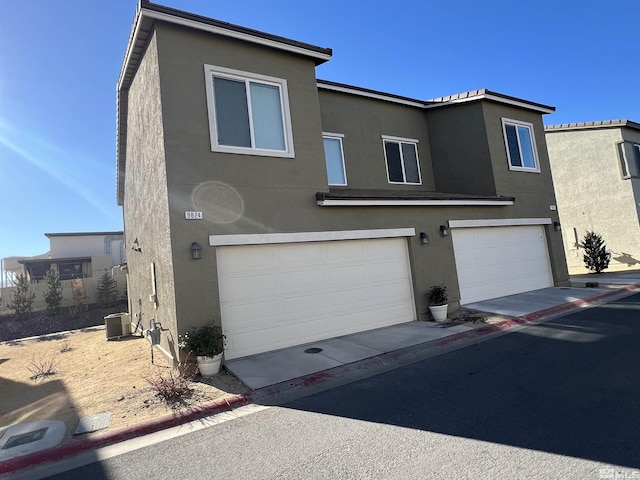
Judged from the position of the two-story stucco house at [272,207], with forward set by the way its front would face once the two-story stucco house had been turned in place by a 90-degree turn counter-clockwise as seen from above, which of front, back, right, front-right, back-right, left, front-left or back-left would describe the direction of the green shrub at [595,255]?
front

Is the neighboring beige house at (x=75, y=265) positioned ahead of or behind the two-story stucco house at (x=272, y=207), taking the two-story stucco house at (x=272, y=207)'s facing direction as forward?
behind

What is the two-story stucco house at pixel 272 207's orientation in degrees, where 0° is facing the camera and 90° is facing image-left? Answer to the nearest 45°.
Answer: approximately 315°

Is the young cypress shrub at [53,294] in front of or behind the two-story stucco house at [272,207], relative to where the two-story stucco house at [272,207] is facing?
behind

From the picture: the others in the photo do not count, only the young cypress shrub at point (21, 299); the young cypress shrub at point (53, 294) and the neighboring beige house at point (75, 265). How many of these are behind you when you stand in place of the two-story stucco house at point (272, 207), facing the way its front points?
3

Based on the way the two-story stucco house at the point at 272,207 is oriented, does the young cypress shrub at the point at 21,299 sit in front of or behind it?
behind
